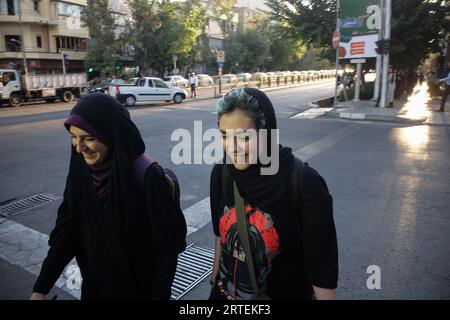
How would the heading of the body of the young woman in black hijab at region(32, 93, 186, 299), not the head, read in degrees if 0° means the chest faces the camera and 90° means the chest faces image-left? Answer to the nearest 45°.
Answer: approximately 45°

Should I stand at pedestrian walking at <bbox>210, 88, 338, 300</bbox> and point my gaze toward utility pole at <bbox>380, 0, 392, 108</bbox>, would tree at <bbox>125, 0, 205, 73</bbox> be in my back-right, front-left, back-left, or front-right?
front-left

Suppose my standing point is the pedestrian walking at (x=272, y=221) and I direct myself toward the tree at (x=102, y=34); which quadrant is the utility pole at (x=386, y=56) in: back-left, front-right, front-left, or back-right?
front-right

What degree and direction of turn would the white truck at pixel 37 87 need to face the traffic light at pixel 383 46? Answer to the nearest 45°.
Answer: approximately 135° to its left

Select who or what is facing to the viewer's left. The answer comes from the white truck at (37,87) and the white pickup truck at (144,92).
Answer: the white truck at (37,87)

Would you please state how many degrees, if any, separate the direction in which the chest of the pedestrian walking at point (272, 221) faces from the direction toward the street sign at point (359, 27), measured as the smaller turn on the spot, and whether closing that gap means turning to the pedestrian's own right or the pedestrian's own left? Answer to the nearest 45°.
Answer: approximately 135° to the pedestrian's own right

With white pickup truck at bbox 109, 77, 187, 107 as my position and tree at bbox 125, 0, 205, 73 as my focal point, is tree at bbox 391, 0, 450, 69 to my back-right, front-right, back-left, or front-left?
back-right

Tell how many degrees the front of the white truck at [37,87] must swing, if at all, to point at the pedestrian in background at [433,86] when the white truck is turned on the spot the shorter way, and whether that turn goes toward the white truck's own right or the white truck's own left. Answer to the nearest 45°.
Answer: approximately 135° to the white truck's own left

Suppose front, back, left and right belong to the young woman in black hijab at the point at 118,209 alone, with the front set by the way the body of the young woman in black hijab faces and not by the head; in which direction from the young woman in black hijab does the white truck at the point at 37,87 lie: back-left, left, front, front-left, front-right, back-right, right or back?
back-right

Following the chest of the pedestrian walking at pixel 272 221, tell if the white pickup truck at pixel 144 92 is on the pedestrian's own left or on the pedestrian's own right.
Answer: on the pedestrian's own right

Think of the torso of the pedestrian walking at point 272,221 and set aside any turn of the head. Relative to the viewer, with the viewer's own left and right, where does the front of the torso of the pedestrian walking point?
facing the viewer and to the left of the viewer

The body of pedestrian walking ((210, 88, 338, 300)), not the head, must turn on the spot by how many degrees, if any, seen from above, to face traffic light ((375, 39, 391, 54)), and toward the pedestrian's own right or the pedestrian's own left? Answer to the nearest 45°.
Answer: approximately 135° to the pedestrian's own right

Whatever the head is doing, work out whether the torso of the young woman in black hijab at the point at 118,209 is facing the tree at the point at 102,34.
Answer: no

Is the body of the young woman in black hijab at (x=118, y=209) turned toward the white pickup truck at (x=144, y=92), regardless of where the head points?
no

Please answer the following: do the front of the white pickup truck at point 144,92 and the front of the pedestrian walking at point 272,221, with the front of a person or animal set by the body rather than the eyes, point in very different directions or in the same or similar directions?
very different directions

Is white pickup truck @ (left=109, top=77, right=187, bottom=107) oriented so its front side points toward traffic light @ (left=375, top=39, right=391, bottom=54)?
yes

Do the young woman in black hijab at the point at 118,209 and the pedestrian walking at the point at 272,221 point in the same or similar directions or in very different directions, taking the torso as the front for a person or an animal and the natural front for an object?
same or similar directions

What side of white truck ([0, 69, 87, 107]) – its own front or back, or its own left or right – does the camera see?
left

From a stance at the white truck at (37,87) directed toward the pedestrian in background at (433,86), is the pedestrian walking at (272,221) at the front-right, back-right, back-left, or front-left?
front-right
